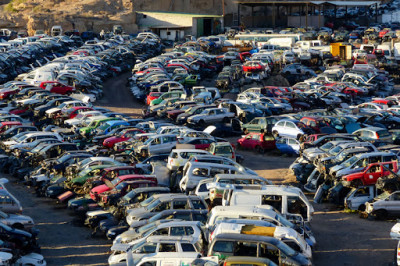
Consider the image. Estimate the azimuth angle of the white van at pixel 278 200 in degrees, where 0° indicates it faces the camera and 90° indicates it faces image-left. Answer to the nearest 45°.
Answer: approximately 270°

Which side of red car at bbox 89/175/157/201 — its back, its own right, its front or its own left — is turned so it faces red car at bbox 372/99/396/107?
back

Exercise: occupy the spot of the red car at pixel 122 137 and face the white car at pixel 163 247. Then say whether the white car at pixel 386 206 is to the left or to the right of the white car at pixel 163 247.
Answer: left

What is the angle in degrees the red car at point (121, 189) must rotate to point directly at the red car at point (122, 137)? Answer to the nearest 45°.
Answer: approximately 135° to its right

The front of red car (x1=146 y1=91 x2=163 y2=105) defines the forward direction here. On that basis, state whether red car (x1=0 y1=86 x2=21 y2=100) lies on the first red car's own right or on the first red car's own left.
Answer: on the first red car's own right
